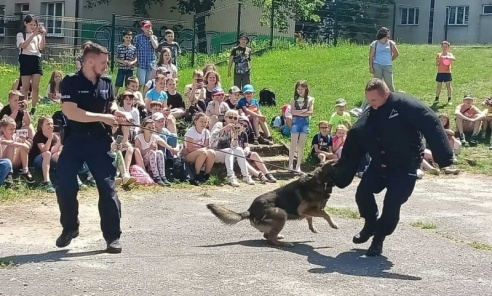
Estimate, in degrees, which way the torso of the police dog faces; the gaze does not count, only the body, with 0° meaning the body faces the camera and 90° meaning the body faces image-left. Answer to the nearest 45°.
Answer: approximately 270°

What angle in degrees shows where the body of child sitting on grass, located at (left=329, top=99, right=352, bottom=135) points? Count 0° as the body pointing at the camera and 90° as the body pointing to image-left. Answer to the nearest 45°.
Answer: approximately 0°

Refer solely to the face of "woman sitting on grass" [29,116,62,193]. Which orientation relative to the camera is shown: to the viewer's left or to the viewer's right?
to the viewer's right

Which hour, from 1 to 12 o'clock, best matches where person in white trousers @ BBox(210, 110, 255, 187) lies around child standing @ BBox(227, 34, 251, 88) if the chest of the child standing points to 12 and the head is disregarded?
The person in white trousers is roughly at 12 o'clock from the child standing.

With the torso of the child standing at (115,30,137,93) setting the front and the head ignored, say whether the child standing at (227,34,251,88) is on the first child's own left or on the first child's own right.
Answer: on the first child's own left

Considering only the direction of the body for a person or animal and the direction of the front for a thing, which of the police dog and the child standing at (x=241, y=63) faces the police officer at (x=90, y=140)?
the child standing

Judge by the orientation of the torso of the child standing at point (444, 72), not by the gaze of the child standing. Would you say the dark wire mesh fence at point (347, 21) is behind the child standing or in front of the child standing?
behind

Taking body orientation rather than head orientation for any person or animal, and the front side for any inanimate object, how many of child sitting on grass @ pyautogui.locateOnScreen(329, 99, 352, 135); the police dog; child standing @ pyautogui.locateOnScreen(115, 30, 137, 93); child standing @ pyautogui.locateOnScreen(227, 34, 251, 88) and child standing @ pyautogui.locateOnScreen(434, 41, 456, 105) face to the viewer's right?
1

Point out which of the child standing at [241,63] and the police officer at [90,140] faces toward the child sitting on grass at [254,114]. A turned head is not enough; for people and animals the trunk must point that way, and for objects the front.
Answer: the child standing

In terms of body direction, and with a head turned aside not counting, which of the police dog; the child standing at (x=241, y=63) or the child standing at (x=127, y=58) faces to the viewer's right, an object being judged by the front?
the police dog

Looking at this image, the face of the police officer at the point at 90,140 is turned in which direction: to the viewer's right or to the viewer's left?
to the viewer's right

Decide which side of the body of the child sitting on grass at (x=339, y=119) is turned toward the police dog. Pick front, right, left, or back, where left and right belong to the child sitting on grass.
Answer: front

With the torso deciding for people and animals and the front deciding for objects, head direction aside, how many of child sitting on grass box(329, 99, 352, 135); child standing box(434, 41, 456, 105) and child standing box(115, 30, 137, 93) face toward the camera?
3

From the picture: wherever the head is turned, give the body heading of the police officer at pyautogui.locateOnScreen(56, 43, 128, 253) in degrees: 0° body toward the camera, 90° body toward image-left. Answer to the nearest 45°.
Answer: approximately 315°

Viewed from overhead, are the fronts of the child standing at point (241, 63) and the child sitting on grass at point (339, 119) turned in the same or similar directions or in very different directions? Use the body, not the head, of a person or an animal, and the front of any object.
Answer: same or similar directions

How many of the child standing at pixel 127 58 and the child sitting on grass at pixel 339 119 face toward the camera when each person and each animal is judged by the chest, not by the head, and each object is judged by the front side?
2
